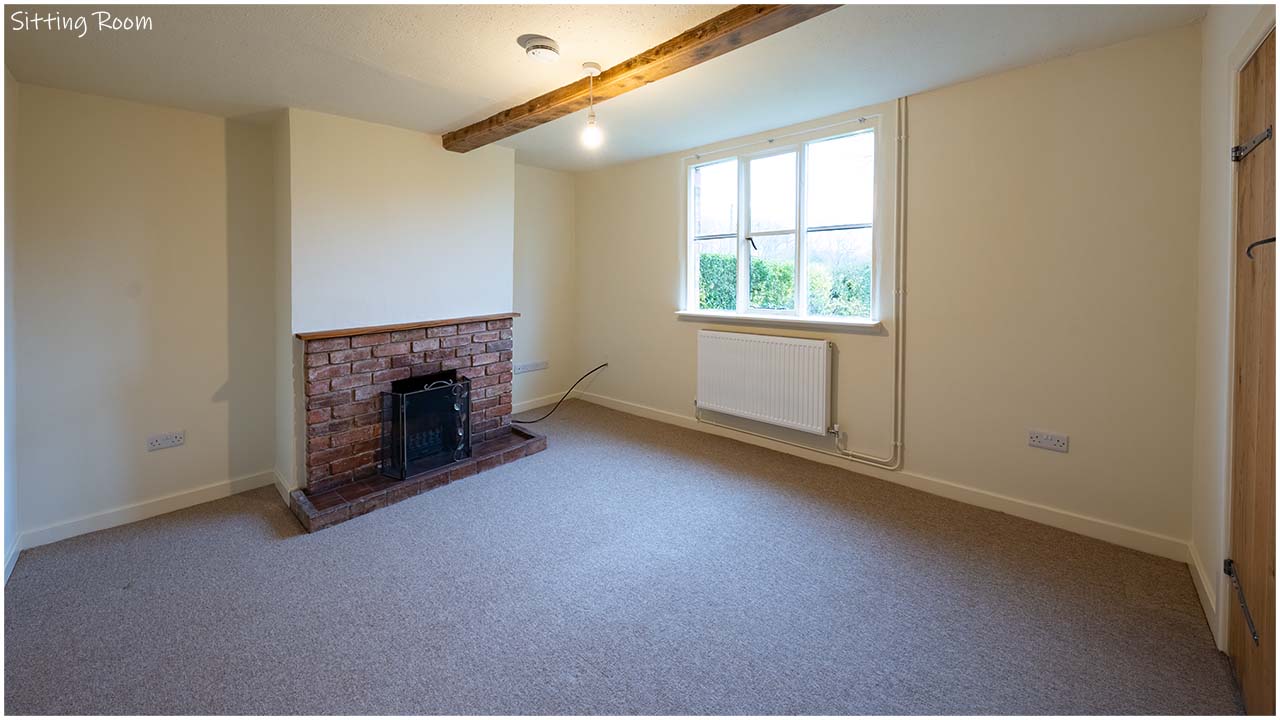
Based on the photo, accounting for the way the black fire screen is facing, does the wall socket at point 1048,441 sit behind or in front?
in front

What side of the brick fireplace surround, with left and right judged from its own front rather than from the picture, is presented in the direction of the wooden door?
front

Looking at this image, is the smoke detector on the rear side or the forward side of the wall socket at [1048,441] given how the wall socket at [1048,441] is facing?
on the forward side

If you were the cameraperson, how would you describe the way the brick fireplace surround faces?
facing the viewer and to the right of the viewer

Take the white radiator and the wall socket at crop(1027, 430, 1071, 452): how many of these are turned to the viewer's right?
0

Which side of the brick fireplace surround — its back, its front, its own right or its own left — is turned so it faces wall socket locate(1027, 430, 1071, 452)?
front

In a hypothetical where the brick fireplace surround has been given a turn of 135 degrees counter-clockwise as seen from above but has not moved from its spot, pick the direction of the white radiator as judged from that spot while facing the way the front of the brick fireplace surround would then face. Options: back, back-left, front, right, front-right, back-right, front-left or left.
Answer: right

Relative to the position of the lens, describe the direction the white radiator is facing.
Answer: facing the viewer and to the left of the viewer

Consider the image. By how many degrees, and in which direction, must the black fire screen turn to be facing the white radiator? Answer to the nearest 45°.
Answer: approximately 45° to its left
